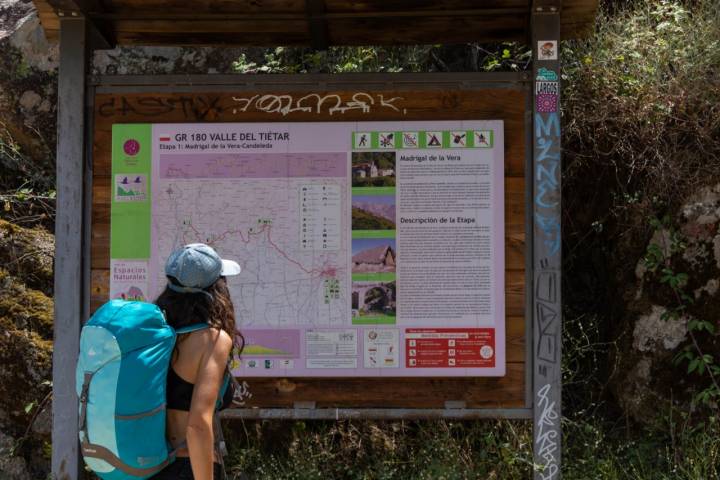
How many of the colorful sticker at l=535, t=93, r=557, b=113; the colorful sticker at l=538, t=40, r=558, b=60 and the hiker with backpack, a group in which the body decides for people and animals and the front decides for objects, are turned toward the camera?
2

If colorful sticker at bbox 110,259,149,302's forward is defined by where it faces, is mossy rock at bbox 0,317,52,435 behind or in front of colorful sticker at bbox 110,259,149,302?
behind

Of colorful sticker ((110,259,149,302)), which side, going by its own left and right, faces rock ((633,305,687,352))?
left

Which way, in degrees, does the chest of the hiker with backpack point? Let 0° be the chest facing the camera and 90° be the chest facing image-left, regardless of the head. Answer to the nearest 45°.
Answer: approximately 225°

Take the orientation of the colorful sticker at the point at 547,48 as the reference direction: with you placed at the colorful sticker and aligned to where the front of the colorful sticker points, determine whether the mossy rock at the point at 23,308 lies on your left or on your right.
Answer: on your right

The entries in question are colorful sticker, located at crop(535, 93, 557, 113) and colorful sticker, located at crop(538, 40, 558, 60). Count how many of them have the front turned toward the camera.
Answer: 2

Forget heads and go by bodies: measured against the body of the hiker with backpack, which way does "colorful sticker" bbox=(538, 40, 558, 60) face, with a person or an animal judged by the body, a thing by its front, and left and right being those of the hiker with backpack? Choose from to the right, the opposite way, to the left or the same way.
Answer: the opposite way

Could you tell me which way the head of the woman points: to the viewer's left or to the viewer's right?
to the viewer's right

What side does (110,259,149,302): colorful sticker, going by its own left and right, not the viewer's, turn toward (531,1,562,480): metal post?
left

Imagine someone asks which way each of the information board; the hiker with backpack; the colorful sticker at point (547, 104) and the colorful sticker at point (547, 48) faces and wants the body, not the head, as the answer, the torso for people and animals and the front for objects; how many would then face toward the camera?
3
